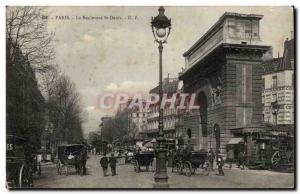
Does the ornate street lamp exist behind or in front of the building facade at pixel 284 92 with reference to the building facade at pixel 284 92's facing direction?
in front

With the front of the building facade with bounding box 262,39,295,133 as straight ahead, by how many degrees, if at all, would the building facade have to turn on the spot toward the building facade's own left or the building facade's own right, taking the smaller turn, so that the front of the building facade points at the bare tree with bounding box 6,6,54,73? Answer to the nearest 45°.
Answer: approximately 45° to the building facade's own right

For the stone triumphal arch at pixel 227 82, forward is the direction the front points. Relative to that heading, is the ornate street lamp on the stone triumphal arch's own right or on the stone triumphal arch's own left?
on the stone triumphal arch's own left

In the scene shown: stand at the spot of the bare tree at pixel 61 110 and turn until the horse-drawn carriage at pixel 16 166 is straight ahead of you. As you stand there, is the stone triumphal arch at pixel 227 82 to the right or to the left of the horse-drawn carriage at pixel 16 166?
left

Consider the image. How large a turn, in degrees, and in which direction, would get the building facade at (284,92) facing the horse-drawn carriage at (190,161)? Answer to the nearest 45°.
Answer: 0° — it already faces it

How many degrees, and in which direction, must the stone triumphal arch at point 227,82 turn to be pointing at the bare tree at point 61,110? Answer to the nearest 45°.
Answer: approximately 45° to its right

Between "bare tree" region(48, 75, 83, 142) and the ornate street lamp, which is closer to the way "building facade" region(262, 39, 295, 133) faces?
the ornate street lamp

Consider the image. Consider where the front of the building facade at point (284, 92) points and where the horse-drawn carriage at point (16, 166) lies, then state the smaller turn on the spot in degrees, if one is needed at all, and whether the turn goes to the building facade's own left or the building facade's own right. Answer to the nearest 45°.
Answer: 0° — it already faces it

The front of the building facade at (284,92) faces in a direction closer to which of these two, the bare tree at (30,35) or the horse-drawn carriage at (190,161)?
the bare tree

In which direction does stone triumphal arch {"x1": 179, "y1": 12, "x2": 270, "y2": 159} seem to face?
to the viewer's left

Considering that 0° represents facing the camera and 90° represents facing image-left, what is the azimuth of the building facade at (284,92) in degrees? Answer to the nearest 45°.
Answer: approximately 45°
